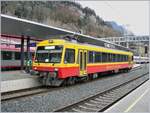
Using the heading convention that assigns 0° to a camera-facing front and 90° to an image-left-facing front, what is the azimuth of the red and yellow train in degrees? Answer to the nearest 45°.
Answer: approximately 45°
